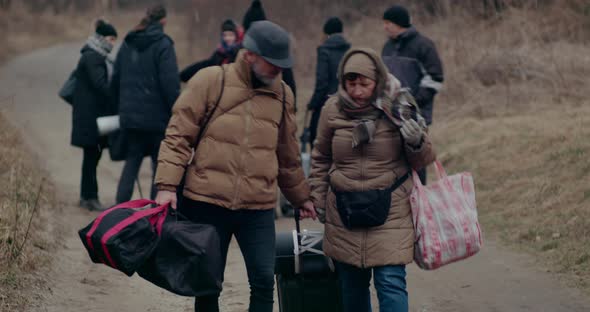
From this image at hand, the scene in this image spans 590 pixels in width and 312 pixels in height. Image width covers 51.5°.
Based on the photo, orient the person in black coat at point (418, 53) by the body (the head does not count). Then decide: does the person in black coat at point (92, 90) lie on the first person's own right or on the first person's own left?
on the first person's own right

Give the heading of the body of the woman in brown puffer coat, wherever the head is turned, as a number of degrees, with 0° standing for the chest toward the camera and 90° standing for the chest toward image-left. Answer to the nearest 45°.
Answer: approximately 0°

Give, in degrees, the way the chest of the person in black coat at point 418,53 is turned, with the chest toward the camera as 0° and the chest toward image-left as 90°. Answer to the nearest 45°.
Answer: approximately 45°

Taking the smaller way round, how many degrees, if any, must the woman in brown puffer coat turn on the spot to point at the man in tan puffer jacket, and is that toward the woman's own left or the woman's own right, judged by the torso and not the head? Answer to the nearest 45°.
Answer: approximately 90° to the woman's own right
